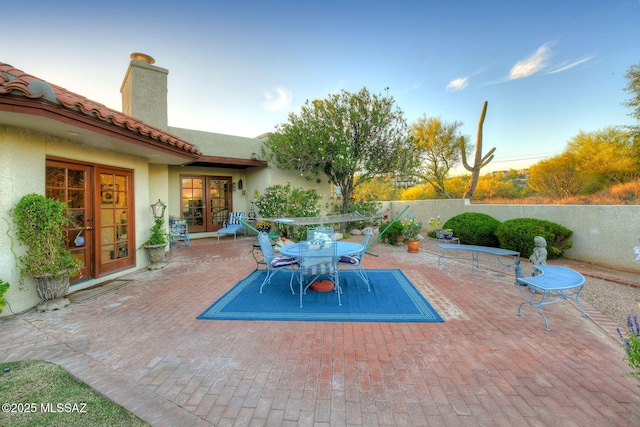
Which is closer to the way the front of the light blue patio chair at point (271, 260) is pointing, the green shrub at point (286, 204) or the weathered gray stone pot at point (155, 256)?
the green shrub

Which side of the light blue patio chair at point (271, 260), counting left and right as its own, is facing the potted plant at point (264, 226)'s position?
left

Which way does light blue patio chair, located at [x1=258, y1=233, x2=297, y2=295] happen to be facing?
to the viewer's right

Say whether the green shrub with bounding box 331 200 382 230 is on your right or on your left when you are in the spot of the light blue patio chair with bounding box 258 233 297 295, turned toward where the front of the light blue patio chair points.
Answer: on your left
